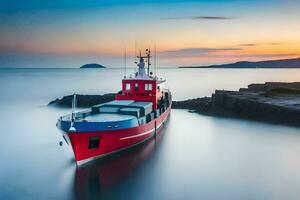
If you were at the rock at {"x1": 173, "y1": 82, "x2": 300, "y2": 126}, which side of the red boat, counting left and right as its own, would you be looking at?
back

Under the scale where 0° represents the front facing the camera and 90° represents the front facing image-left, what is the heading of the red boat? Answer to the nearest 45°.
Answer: approximately 45°
